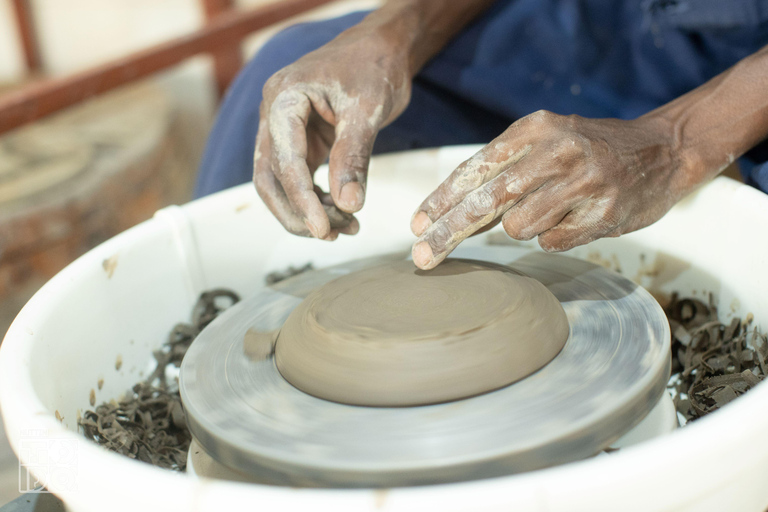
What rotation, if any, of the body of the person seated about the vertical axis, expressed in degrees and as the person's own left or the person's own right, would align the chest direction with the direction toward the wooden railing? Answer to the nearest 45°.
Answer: approximately 90° to the person's own right

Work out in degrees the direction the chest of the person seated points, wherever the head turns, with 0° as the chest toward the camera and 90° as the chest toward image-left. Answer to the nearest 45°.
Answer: approximately 45°
